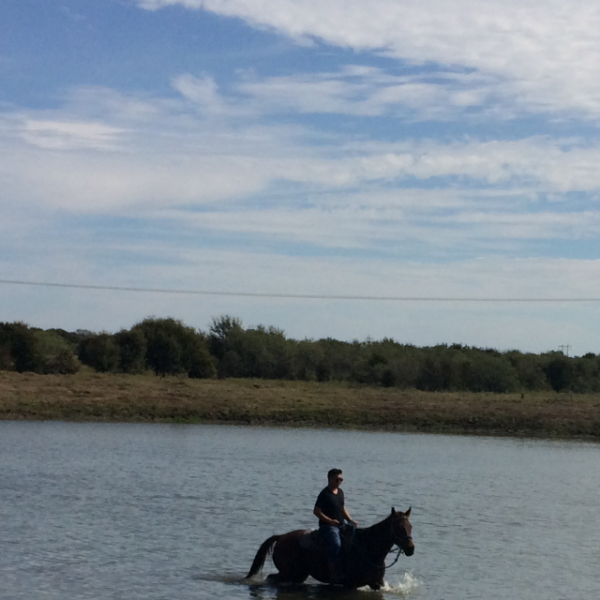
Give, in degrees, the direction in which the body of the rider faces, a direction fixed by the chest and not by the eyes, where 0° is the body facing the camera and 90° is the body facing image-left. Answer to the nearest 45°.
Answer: approximately 315°

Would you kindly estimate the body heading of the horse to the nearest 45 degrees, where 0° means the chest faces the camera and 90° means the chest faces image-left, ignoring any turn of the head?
approximately 270°
